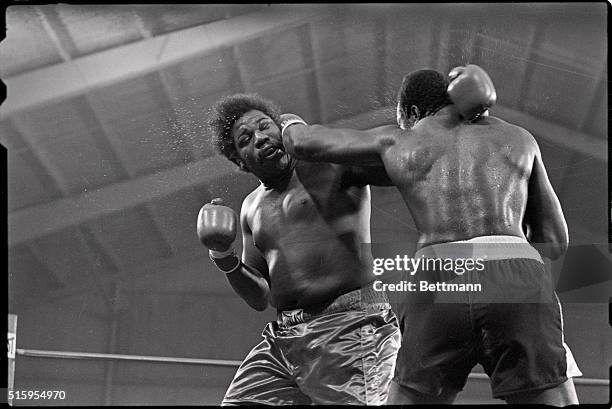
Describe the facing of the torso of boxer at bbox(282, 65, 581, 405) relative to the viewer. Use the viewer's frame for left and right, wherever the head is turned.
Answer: facing away from the viewer
